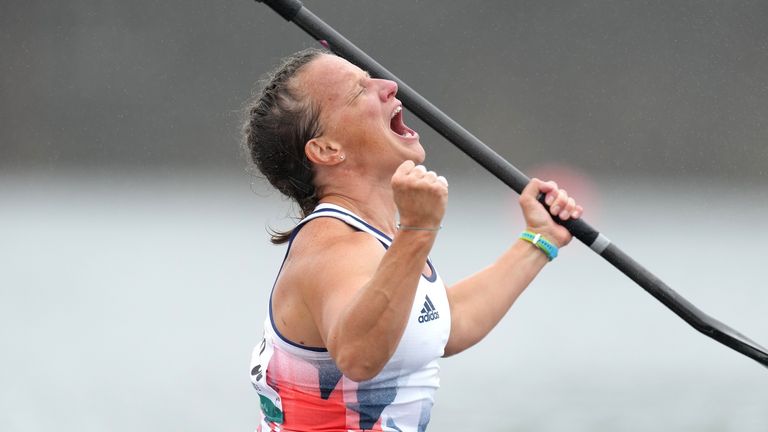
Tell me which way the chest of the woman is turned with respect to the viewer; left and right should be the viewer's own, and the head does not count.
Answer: facing to the right of the viewer

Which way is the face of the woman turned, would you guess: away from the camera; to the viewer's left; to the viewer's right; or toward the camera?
to the viewer's right
